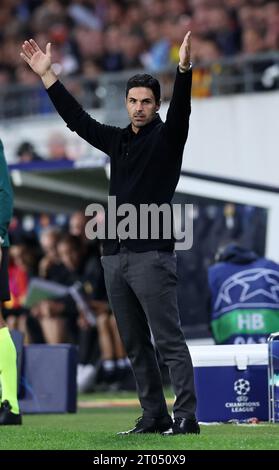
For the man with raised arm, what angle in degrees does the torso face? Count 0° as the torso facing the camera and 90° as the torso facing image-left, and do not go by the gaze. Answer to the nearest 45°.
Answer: approximately 45°

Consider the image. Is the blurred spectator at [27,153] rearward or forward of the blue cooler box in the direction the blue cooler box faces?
rearward

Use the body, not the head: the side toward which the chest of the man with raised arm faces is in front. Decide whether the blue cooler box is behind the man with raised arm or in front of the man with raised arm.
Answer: behind

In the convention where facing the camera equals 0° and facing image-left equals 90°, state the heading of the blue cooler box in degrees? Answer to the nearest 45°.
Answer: approximately 0°

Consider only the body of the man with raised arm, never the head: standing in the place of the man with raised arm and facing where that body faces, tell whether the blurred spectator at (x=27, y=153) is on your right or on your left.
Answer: on your right
